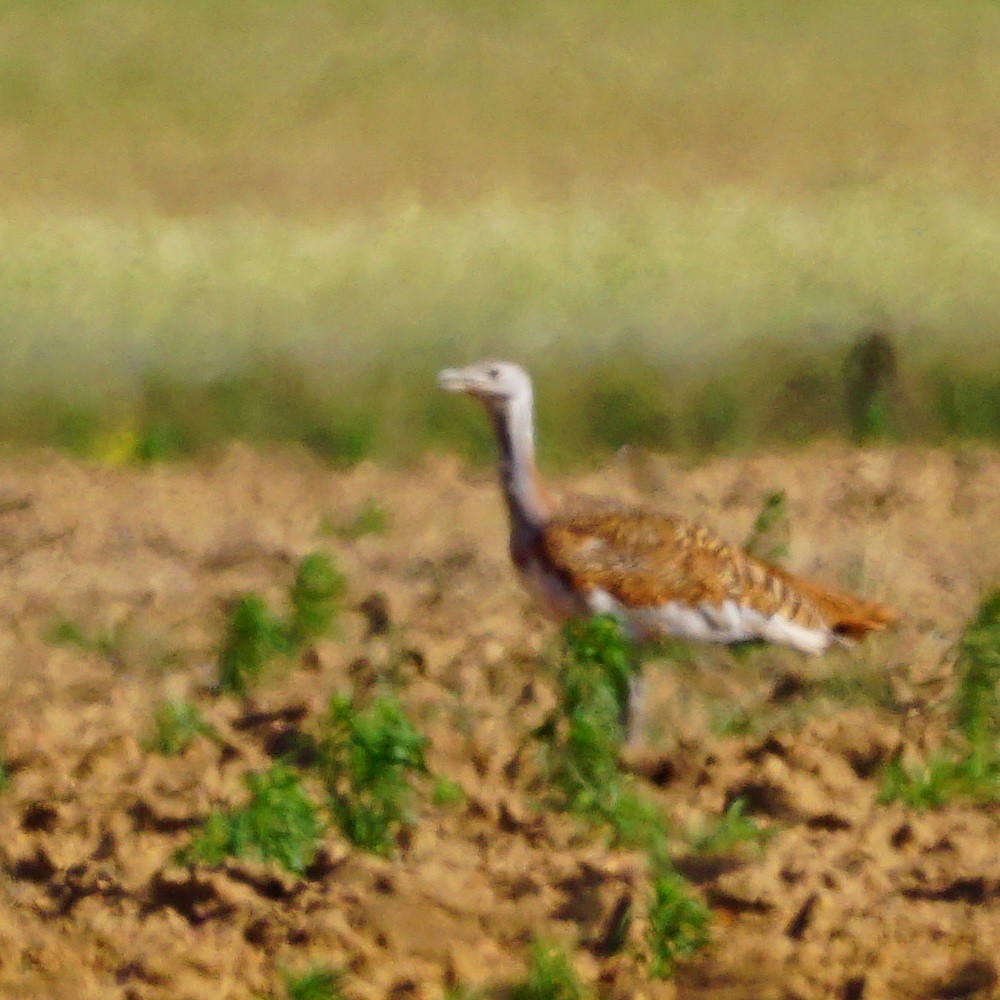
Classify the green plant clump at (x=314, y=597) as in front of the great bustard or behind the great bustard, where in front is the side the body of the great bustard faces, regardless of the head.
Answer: in front

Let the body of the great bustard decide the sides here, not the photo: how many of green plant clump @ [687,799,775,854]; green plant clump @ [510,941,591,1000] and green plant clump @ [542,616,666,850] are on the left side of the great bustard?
3

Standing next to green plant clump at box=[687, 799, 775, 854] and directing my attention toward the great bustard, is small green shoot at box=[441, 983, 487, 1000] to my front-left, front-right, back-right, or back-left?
back-left

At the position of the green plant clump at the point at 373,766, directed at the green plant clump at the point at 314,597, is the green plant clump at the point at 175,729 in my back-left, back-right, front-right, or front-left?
front-left

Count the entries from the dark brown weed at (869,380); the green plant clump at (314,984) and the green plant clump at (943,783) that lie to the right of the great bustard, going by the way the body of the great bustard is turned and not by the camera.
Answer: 1

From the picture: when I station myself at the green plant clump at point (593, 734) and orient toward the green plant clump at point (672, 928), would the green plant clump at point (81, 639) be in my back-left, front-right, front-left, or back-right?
back-right

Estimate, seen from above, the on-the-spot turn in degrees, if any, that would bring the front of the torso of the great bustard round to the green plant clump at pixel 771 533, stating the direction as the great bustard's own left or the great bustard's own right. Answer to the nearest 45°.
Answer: approximately 90° to the great bustard's own right

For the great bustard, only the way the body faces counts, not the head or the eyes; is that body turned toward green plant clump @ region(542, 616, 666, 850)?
no

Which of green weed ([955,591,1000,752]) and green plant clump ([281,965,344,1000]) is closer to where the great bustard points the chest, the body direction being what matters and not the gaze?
the green plant clump

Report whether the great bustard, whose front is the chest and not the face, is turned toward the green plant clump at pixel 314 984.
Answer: no

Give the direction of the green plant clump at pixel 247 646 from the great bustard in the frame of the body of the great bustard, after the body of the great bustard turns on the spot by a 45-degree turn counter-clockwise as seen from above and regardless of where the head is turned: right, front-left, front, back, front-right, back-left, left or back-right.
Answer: front-right

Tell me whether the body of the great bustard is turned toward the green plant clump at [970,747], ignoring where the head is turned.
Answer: no

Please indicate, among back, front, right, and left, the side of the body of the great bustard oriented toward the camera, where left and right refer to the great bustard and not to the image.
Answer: left

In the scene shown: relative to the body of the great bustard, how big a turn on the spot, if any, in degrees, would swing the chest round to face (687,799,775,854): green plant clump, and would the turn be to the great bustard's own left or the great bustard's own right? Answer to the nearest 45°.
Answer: approximately 90° to the great bustard's own left
